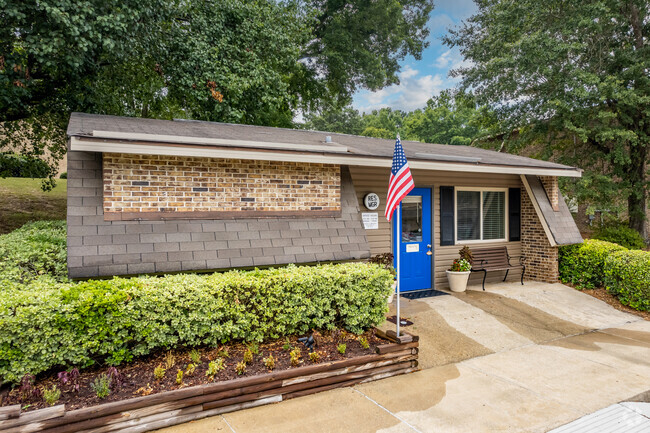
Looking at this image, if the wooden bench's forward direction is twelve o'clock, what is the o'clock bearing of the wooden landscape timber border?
The wooden landscape timber border is roughly at 2 o'clock from the wooden bench.

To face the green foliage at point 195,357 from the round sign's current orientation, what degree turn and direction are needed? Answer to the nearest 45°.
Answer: approximately 90° to its right

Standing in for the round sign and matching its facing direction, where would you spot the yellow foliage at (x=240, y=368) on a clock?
The yellow foliage is roughly at 2 o'clock from the round sign.

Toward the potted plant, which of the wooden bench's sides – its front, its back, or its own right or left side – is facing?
right

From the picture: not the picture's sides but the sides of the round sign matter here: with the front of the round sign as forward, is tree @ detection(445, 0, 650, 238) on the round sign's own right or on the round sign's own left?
on the round sign's own left

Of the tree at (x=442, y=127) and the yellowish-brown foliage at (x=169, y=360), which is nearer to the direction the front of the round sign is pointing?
the yellowish-brown foliage

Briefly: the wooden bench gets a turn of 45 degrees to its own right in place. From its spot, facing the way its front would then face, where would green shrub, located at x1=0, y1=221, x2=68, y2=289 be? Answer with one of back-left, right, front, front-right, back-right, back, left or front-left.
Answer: front-right

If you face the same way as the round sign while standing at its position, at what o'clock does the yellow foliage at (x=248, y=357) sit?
The yellow foliage is roughly at 2 o'clock from the round sign.

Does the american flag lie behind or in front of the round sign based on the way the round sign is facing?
in front

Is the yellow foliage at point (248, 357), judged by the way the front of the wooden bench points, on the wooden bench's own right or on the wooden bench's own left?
on the wooden bench's own right

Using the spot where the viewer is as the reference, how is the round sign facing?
facing the viewer and to the right of the viewer

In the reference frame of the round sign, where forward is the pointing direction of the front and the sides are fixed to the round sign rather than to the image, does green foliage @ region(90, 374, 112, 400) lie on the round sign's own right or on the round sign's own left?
on the round sign's own right

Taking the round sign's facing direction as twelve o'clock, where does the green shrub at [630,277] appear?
The green shrub is roughly at 10 o'clock from the round sign.

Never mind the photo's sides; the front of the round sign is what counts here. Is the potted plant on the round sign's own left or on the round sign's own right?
on the round sign's own left

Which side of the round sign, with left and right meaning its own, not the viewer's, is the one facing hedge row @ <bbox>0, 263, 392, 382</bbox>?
right
